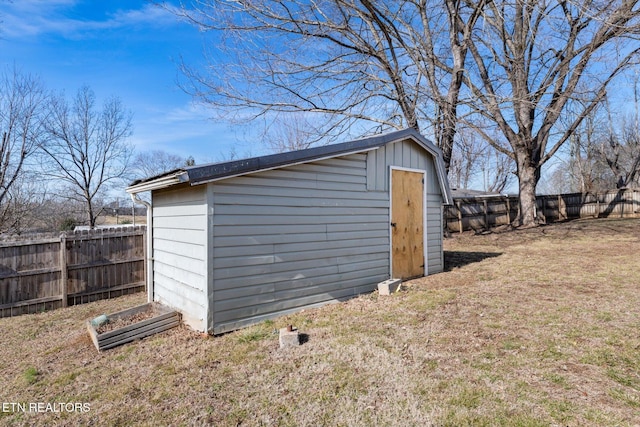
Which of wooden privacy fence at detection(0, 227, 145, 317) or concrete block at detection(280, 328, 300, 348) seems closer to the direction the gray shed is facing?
the concrete block

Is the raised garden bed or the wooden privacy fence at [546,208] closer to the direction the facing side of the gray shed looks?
the wooden privacy fence

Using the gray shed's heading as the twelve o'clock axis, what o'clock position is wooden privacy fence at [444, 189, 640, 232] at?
The wooden privacy fence is roughly at 9 o'clock from the gray shed.

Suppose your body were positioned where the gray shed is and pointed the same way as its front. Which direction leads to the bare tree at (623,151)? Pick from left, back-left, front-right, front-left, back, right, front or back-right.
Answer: left

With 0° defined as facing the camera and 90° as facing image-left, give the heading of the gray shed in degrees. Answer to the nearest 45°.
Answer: approximately 315°

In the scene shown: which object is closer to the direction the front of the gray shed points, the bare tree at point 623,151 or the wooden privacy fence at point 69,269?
the bare tree

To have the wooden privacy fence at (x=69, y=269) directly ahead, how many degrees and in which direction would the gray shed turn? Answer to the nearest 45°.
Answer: approximately 180°

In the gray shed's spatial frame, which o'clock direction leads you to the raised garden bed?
The raised garden bed is roughly at 4 o'clock from the gray shed.

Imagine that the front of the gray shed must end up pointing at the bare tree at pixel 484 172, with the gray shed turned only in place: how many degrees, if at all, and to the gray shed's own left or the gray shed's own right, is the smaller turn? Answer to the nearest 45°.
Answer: approximately 90° to the gray shed's own left
